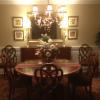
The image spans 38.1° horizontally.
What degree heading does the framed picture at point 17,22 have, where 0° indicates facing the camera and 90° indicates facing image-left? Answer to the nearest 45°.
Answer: approximately 0°

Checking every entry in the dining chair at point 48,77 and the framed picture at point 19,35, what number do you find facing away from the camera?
1

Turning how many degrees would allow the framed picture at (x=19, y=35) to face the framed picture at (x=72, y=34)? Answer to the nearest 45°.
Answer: approximately 90° to its left

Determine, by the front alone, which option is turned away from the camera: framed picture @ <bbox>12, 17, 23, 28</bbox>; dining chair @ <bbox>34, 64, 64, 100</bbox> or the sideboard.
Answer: the dining chair

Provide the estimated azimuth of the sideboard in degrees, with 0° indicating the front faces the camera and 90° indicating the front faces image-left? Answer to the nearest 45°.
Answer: approximately 0°
